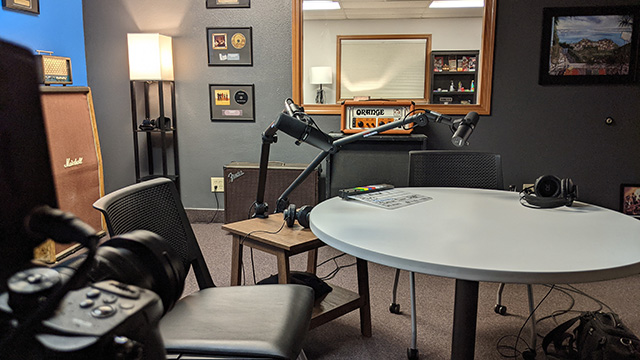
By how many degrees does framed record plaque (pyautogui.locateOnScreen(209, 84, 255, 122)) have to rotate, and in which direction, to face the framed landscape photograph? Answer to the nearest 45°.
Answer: approximately 90° to its left

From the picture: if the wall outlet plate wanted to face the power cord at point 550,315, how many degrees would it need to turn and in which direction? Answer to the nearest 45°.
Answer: approximately 45° to its left

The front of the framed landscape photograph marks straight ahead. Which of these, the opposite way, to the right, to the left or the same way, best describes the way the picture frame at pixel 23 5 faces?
to the left

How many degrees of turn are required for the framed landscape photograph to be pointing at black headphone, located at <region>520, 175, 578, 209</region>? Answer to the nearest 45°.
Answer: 0° — it already faces it

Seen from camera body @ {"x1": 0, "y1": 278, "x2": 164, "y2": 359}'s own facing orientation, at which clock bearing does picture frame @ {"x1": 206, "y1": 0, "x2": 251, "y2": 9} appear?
The picture frame is roughly at 11 o'clock from the camera body.
